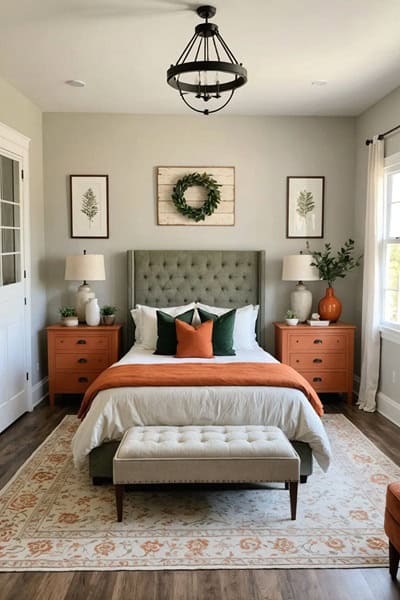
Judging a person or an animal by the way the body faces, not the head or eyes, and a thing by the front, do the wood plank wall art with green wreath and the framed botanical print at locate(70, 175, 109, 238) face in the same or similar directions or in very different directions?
same or similar directions

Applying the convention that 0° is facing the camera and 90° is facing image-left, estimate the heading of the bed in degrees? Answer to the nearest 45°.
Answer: approximately 0°

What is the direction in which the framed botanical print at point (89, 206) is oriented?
toward the camera

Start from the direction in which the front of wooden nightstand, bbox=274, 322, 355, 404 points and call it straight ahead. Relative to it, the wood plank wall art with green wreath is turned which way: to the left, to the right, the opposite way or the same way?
the same way

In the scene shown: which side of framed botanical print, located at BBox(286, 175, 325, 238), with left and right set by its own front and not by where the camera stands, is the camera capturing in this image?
front

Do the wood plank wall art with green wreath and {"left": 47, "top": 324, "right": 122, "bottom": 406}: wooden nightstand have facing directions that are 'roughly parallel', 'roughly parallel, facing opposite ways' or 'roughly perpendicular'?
roughly parallel

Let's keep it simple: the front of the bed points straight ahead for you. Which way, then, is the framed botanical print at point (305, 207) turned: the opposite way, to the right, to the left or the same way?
the same way

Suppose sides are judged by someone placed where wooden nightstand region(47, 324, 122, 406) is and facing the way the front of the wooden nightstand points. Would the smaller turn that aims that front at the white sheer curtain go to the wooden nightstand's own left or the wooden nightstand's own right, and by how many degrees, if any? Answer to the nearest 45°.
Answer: approximately 90° to the wooden nightstand's own left

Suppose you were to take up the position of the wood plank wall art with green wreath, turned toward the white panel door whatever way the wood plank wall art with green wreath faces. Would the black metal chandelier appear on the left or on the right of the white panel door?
left

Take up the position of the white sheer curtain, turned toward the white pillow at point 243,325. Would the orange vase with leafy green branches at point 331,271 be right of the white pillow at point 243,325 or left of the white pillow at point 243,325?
right

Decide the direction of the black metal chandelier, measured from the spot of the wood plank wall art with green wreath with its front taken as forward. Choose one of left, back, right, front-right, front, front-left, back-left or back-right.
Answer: front

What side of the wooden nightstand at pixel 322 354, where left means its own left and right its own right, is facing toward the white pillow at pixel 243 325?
right

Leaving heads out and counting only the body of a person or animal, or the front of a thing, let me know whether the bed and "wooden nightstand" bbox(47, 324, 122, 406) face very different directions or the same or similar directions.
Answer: same or similar directions

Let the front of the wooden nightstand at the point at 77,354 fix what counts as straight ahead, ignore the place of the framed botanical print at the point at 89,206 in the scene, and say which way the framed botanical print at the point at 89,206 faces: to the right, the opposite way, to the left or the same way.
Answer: the same way
